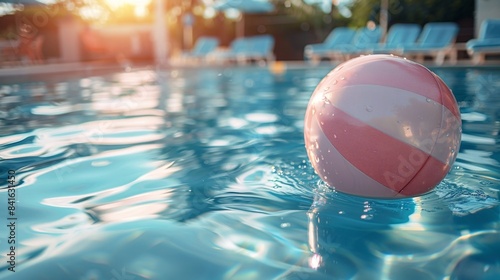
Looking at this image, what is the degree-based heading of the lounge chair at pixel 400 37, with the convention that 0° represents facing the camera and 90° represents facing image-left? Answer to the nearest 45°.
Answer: approximately 45°

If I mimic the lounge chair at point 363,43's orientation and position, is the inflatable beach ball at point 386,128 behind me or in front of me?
in front

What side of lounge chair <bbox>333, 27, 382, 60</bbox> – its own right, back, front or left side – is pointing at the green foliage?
back

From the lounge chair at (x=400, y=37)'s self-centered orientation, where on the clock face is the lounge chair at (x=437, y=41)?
the lounge chair at (x=437, y=41) is roughly at 9 o'clock from the lounge chair at (x=400, y=37).

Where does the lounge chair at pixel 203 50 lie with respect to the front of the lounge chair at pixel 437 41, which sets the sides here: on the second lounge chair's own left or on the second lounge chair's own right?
on the second lounge chair's own right

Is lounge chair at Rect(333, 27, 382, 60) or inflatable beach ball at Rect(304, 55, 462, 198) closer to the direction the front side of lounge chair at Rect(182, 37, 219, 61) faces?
the inflatable beach ball

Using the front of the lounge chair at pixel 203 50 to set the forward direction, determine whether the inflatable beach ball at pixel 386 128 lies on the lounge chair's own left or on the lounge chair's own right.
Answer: on the lounge chair's own left

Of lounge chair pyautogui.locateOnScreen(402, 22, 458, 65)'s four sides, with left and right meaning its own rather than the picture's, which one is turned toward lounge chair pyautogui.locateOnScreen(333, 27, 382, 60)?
right

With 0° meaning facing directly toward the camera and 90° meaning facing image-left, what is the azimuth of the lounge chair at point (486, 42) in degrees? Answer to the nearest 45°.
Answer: approximately 45°

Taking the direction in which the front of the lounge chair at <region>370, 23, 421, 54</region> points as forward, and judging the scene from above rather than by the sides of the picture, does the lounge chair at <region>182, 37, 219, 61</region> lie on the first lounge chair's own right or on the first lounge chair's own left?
on the first lounge chair's own right

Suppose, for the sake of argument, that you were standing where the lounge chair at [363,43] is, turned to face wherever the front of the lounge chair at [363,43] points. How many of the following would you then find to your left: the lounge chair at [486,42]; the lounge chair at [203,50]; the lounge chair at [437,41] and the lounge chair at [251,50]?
2

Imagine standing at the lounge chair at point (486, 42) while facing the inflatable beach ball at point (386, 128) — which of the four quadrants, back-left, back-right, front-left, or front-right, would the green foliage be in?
back-right
